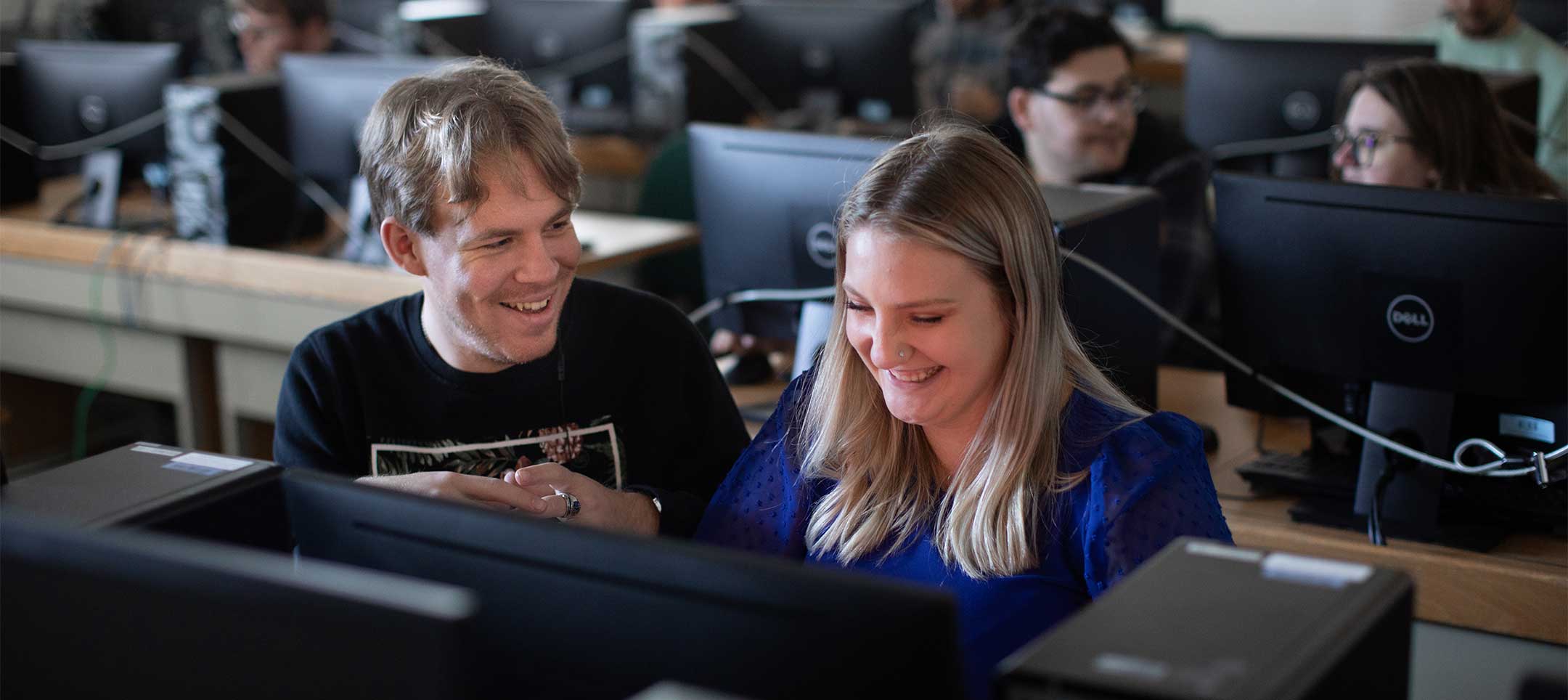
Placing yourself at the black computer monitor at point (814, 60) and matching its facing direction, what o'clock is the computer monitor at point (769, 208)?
The computer monitor is roughly at 6 o'clock from the black computer monitor.

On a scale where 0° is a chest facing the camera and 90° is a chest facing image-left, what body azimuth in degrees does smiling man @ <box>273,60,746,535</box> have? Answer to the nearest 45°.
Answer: approximately 0°

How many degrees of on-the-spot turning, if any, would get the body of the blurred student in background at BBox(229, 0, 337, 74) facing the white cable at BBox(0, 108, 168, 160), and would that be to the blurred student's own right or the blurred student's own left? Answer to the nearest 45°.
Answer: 0° — they already face it

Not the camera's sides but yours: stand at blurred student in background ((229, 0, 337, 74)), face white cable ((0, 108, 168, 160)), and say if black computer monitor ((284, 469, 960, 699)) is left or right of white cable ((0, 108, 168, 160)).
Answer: left

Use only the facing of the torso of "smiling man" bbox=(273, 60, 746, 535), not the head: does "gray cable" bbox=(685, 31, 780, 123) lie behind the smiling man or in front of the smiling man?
behind

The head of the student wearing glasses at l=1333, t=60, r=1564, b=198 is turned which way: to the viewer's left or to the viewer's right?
to the viewer's left

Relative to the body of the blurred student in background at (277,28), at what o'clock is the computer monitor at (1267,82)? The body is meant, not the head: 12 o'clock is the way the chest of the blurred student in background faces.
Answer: The computer monitor is roughly at 9 o'clock from the blurred student in background.

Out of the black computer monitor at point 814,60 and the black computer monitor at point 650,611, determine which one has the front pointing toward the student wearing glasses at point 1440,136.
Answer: the black computer monitor at point 650,611

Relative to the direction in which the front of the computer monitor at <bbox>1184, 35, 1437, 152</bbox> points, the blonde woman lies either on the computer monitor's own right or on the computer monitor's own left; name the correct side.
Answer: on the computer monitor's own left
